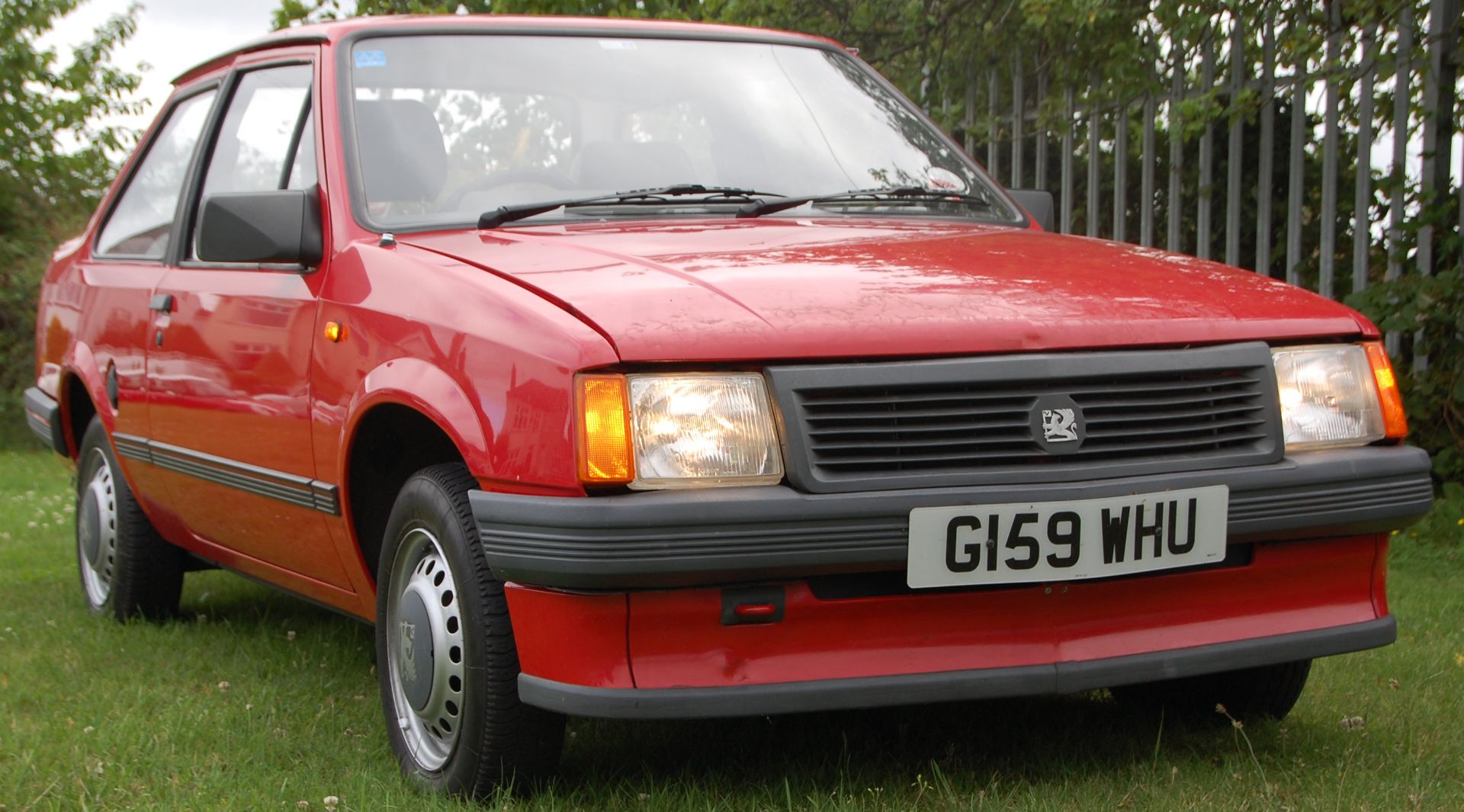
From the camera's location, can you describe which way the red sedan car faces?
facing the viewer and to the right of the viewer
